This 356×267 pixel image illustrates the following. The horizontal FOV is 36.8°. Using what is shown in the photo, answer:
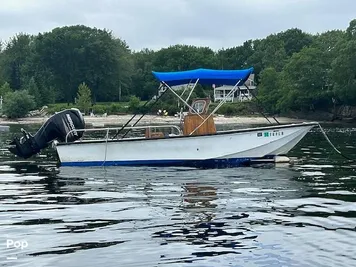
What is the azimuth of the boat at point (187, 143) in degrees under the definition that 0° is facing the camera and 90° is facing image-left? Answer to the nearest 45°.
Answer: approximately 270°
